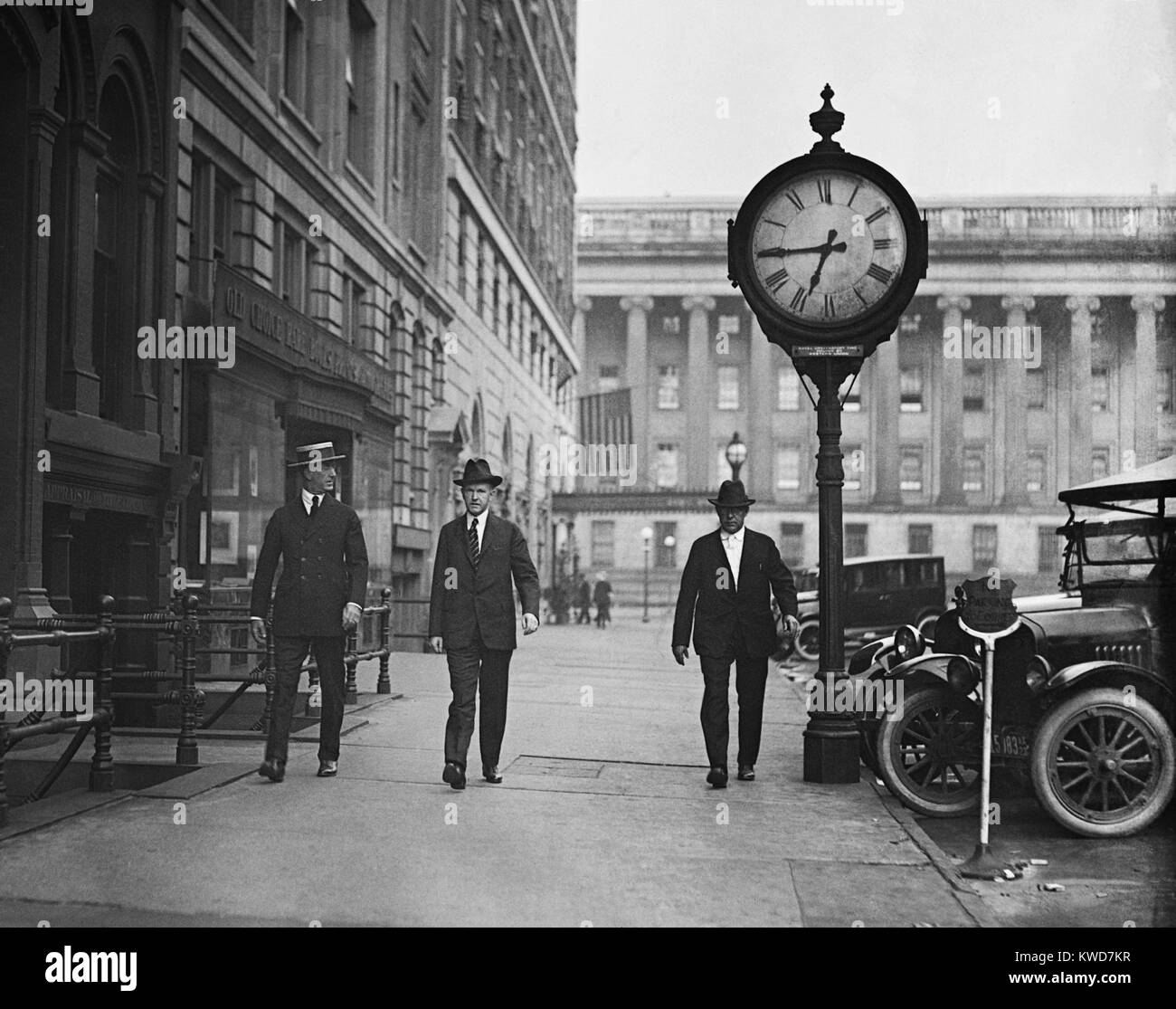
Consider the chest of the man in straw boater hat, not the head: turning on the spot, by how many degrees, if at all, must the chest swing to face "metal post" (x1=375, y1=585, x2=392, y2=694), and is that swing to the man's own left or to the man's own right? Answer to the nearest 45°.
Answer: approximately 180°

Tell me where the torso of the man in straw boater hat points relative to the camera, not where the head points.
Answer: toward the camera

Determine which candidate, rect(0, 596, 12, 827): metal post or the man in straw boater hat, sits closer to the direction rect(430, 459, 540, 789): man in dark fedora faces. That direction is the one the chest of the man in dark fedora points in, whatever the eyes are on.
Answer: the metal post

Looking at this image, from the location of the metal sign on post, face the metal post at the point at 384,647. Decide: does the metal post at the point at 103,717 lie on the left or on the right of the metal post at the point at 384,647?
left

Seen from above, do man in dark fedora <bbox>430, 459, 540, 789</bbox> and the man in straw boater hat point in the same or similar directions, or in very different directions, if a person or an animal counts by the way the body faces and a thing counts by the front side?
same or similar directions

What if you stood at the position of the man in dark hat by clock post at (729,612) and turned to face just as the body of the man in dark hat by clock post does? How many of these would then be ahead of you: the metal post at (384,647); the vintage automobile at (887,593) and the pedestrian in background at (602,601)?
0

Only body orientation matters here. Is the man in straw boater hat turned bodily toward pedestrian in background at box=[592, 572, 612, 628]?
no

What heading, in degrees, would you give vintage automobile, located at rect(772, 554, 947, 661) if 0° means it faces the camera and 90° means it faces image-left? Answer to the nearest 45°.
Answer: approximately 45°

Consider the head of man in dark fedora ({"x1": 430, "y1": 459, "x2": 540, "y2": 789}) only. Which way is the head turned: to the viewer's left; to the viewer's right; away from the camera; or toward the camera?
toward the camera

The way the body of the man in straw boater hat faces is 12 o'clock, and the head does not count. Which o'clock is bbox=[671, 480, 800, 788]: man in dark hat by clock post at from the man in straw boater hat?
The man in dark hat by clock post is roughly at 9 o'clock from the man in straw boater hat.

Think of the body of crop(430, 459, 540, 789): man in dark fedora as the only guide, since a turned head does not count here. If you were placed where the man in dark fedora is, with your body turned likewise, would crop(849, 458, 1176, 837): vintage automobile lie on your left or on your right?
on your left

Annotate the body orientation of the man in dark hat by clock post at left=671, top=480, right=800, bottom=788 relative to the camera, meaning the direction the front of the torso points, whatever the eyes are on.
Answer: toward the camera

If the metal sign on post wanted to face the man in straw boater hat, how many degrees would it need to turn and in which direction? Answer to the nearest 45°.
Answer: approximately 90° to its right

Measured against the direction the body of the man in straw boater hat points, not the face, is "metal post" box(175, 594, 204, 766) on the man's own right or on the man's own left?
on the man's own right

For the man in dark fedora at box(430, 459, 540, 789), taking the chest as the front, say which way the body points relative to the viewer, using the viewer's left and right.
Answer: facing the viewer

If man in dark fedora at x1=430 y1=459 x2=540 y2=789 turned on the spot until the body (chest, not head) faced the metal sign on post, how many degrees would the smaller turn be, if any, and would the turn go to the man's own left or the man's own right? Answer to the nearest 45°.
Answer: approximately 45° to the man's own left
